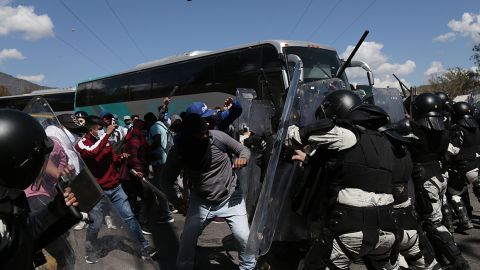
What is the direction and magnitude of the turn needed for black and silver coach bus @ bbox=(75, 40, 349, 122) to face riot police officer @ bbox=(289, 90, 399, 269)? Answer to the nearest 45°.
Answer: approximately 45° to its right

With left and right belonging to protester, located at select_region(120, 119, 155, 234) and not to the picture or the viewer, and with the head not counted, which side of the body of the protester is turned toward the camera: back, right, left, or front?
right

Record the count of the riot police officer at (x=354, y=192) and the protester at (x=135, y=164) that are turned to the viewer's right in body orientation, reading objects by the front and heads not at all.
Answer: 1

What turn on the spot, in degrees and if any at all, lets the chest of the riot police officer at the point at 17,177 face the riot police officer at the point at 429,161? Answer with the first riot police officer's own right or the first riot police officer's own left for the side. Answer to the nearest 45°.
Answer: approximately 45° to the first riot police officer's own right

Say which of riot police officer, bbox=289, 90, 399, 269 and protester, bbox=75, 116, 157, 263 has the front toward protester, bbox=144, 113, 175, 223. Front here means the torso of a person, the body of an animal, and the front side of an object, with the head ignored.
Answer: the riot police officer

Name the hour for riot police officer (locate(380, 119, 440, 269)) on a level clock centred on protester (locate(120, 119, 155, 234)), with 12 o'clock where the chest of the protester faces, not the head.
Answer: The riot police officer is roughly at 2 o'clock from the protester.

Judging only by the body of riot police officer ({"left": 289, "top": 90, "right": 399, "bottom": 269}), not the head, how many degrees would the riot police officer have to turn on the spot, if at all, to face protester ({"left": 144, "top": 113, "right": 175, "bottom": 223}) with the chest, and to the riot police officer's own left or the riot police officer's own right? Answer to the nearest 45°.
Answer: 0° — they already face them

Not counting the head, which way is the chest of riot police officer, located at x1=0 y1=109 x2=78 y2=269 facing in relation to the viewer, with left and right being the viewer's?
facing away from the viewer and to the right of the viewer

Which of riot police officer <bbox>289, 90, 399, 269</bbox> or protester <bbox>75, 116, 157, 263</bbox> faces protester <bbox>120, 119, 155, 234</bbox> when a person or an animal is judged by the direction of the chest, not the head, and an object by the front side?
the riot police officer

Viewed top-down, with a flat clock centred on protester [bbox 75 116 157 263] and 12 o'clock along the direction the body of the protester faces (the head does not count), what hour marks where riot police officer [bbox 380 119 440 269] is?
The riot police officer is roughly at 12 o'clock from the protester.

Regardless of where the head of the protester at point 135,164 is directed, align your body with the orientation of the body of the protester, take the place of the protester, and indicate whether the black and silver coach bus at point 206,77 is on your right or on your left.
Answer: on your left
